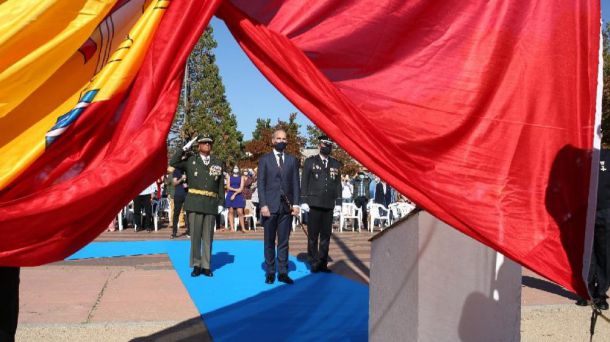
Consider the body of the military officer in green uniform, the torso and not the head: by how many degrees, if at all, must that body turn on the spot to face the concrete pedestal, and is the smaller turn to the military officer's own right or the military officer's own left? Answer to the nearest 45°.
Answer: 0° — they already face it

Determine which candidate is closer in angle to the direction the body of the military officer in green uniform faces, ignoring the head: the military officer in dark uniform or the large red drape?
the large red drape

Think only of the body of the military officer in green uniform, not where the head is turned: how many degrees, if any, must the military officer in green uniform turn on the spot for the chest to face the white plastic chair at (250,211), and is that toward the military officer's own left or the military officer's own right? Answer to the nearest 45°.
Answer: approximately 180°

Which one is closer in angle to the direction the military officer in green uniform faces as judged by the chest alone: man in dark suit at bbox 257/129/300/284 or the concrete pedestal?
the concrete pedestal

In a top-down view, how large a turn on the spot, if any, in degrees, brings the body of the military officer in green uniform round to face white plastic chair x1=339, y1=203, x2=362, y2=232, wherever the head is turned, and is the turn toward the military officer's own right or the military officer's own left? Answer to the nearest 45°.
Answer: approximately 135° to the military officer's own left

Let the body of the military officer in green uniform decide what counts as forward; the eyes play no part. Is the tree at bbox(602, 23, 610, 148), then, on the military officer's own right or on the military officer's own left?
on the military officer's own left

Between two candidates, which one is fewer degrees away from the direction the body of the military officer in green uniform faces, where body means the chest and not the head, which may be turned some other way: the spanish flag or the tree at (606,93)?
the spanish flag

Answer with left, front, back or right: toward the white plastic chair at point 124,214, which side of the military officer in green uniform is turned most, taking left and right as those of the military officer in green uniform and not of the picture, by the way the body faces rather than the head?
back

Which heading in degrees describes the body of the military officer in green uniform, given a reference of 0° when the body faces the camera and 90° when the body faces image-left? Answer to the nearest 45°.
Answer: approximately 0°

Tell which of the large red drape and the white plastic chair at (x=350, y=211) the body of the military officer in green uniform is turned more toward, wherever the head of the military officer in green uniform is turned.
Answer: the large red drape
